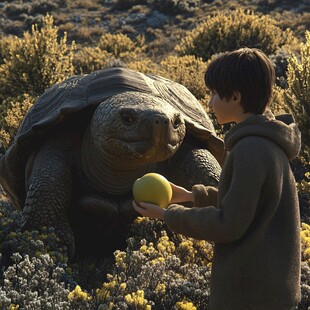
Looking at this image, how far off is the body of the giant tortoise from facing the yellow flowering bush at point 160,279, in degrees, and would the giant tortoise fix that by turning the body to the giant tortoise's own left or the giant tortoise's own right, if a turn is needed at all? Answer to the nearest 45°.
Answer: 0° — it already faces it

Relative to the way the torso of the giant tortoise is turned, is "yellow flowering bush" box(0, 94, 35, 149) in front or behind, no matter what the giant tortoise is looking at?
behind

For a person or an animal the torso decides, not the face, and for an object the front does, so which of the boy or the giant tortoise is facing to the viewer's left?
the boy

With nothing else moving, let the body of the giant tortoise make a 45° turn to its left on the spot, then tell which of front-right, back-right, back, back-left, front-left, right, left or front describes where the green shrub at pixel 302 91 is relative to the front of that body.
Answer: front-left

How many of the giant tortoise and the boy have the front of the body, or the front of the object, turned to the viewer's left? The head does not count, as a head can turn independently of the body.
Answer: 1

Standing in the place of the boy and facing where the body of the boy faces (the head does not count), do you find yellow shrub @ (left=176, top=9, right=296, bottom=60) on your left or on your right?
on your right

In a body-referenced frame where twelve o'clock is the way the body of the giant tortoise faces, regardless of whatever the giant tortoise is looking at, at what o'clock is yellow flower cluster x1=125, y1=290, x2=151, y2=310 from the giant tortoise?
The yellow flower cluster is roughly at 1 o'clock from the giant tortoise.

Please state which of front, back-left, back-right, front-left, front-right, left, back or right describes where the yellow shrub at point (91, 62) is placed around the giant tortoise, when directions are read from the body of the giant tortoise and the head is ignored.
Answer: back-left

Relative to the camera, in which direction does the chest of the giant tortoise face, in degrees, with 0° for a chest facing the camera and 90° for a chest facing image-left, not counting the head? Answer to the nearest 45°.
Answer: approximately 315°

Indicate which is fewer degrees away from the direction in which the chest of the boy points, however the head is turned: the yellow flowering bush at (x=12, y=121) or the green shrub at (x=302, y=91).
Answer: the yellow flowering bush

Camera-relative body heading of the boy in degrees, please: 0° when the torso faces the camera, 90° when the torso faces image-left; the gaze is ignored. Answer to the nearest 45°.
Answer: approximately 90°
